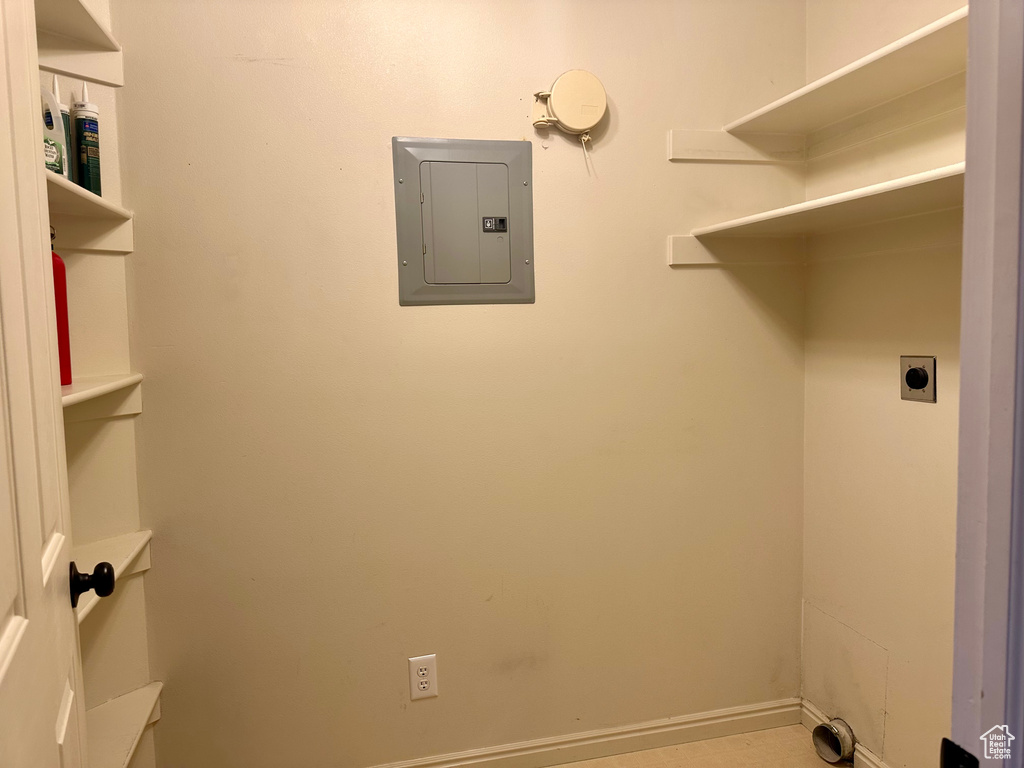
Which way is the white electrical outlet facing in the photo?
toward the camera

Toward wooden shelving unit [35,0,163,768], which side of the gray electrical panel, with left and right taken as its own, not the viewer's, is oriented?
right

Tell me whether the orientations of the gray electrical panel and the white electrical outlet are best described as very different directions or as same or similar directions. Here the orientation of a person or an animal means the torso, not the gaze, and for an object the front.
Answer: same or similar directions

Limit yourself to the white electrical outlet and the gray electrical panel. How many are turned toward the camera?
2

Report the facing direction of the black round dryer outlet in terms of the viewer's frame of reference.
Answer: facing the viewer and to the left of the viewer

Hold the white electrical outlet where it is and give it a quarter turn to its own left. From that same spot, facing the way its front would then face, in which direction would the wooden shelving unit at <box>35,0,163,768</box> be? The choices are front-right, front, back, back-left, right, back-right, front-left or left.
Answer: back

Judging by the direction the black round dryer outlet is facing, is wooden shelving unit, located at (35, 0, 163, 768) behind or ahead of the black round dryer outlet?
ahead

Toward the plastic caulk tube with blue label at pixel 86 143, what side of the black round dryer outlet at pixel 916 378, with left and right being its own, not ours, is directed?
front

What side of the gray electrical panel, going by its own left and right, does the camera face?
front

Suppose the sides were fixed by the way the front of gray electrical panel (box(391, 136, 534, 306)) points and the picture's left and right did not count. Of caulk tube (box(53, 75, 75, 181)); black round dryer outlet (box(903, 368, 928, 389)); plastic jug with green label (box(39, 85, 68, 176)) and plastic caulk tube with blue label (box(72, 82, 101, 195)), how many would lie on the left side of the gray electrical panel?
1

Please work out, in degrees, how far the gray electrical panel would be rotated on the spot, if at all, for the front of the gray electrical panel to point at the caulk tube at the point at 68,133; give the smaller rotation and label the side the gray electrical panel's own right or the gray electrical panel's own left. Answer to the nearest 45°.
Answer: approximately 90° to the gray electrical panel's own right

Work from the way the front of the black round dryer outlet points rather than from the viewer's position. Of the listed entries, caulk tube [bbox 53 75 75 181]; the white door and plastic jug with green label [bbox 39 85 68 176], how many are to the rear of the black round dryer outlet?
0

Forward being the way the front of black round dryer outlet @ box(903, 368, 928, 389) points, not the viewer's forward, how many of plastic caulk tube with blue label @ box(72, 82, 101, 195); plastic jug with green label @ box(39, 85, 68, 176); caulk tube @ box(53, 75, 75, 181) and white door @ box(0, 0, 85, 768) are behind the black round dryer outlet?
0

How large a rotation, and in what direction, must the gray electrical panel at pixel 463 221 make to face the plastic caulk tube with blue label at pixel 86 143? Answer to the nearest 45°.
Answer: approximately 90° to its right

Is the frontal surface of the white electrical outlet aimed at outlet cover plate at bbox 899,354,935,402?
no

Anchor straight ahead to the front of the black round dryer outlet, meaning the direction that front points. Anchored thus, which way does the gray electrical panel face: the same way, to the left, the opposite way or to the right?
to the left

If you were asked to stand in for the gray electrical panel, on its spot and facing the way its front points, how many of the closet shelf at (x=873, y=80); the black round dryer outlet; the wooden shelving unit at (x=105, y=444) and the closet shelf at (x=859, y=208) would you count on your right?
1
